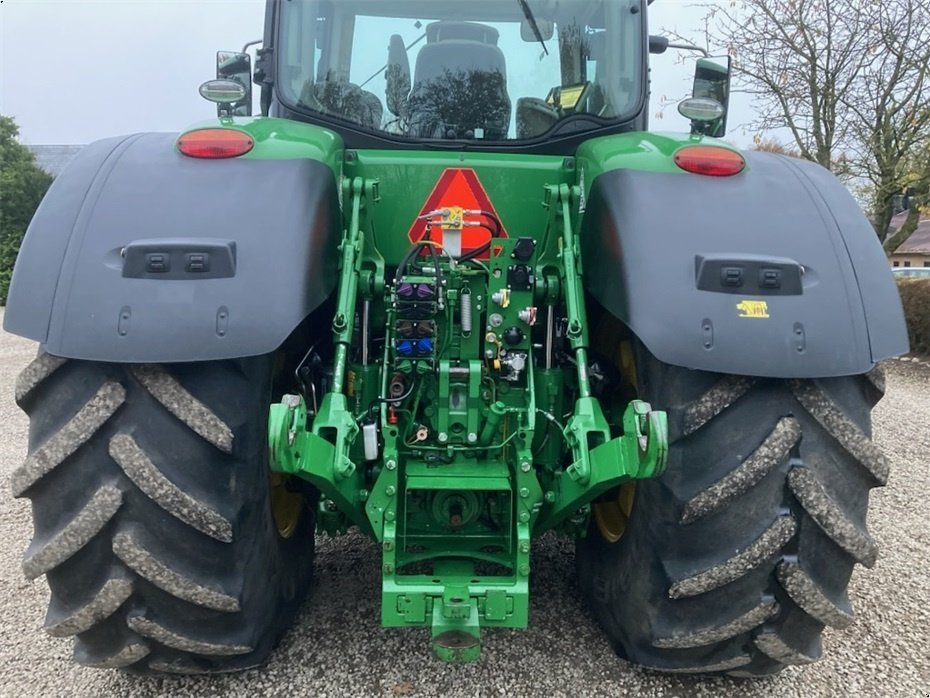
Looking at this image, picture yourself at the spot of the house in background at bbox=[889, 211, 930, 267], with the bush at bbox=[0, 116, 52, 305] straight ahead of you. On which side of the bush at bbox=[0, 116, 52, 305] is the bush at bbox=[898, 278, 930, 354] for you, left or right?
left

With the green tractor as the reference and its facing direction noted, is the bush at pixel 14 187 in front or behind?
in front

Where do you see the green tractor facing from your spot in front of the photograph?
facing away from the viewer

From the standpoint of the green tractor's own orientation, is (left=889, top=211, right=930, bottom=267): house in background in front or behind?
in front

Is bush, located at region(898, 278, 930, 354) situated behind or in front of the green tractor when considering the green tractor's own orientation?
in front
